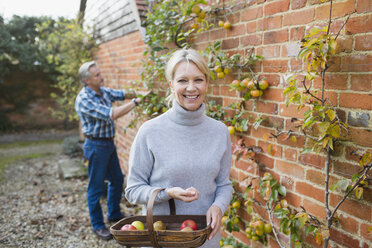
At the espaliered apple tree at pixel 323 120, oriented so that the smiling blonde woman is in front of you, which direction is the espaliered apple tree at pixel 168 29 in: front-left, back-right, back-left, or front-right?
front-right

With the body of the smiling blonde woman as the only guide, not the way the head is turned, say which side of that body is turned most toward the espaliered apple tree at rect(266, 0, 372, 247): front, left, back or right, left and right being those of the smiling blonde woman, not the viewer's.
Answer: left

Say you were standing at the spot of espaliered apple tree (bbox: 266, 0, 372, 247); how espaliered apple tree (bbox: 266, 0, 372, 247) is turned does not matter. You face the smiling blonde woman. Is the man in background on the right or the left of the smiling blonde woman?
right

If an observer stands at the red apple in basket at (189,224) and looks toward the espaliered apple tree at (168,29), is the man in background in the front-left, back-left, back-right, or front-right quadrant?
front-left

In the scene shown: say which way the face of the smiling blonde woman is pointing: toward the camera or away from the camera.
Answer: toward the camera

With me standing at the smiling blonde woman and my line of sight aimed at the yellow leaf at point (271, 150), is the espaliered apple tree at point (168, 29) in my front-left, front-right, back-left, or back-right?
front-left

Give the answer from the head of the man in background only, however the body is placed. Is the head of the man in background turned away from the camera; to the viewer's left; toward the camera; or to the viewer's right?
to the viewer's right

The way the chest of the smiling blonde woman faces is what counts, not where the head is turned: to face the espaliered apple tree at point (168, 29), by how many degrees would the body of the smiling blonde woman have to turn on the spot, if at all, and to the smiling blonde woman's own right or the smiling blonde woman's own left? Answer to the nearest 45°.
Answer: approximately 180°

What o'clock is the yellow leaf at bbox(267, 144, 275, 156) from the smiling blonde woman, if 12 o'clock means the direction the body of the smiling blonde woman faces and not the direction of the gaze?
The yellow leaf is roughly at 8 o'clock from the smiling blonde woman.

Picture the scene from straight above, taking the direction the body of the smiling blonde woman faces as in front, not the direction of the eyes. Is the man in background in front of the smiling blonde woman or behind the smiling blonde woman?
behind

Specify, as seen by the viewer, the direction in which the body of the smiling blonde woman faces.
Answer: toward the camera
